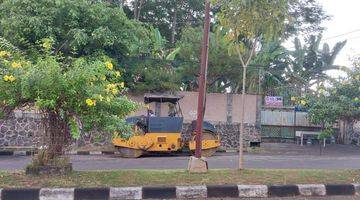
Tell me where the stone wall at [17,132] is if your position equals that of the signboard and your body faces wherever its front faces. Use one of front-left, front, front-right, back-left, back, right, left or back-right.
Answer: front-right

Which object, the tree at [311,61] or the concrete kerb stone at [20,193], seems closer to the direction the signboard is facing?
the concrete kerb stone

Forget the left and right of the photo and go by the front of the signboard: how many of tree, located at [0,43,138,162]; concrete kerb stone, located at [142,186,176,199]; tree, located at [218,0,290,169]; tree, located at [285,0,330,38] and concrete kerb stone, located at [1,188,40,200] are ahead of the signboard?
4

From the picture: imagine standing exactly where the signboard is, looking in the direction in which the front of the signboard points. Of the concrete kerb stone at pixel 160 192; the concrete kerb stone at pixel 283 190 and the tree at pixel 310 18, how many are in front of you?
2

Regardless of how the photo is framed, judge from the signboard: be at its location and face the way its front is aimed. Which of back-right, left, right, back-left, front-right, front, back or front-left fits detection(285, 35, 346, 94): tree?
back-left

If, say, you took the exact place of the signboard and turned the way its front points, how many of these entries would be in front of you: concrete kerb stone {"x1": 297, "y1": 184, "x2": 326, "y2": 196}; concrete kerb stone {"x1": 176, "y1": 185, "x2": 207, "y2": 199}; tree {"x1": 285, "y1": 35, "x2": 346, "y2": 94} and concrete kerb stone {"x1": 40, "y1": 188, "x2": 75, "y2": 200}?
3

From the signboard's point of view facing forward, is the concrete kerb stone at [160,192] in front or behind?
in front

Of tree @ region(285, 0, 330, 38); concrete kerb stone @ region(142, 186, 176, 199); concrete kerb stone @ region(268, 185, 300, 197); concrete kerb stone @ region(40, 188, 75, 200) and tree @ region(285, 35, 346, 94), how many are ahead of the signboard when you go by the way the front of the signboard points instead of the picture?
3

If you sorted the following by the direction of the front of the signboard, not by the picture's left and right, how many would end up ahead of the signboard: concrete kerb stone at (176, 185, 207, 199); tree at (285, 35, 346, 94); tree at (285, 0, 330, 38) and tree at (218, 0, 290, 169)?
2

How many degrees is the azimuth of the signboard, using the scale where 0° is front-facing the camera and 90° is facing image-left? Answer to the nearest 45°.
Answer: approximately 0°

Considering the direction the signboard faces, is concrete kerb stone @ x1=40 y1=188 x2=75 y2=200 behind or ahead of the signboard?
ahead

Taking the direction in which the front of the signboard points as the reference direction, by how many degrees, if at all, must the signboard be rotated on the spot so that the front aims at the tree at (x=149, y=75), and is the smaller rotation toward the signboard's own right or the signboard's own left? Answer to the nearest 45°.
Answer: approximately 45° to the signboard's own right

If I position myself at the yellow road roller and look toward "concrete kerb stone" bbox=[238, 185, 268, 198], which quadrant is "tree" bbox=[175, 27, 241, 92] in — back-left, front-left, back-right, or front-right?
back-left
